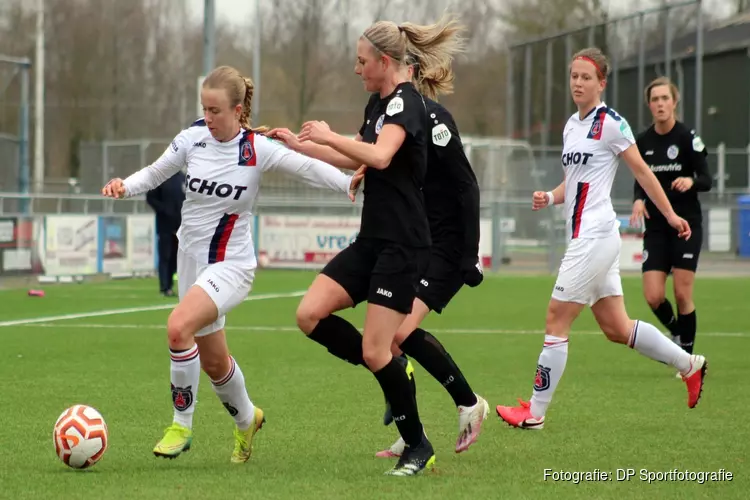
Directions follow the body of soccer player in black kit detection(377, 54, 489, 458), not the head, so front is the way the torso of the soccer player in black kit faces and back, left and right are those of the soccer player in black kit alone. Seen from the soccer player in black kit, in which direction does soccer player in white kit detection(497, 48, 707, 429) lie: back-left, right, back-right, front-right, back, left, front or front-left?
back-right

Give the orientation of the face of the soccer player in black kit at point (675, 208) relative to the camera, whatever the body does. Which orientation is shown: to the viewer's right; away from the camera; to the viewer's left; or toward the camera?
toward the camera

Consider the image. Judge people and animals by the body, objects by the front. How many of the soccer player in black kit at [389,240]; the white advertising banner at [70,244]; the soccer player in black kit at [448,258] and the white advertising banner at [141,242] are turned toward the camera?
2

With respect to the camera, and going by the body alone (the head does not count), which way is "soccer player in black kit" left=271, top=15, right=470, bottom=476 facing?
to the viewer's left

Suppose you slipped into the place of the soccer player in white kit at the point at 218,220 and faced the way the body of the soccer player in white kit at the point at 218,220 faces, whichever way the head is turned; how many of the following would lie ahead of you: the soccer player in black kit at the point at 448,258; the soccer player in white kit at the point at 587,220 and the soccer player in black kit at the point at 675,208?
0

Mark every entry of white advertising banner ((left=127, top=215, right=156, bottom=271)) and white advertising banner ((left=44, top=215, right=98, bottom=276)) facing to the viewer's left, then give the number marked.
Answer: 0

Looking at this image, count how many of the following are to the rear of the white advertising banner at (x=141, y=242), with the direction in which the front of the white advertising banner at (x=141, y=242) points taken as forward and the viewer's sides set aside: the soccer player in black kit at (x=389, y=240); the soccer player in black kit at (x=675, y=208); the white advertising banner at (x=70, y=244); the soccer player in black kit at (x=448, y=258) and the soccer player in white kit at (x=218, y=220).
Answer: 0

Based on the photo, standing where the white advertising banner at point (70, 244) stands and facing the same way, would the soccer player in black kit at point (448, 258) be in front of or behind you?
in front

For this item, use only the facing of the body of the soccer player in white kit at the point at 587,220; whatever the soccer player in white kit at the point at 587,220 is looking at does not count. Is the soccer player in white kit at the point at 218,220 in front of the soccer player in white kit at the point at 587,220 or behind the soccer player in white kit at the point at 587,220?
in front

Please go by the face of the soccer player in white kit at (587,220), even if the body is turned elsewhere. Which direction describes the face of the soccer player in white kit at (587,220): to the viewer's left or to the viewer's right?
to the viewer's left

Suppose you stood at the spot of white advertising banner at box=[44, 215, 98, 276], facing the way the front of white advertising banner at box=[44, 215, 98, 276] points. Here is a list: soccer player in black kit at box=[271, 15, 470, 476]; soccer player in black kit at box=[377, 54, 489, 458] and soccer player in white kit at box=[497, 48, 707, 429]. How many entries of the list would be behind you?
0

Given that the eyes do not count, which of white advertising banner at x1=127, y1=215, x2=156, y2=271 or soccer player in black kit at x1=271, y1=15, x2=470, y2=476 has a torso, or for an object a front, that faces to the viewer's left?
the soccer player in black kit

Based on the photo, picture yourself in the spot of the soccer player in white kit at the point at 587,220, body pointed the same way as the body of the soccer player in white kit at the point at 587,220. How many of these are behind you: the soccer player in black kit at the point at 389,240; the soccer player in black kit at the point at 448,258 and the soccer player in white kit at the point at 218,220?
0

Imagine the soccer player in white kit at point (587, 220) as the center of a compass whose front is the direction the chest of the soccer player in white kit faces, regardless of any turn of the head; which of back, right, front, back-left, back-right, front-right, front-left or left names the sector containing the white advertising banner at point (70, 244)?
right

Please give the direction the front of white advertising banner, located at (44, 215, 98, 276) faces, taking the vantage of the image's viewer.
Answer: facing the viewer

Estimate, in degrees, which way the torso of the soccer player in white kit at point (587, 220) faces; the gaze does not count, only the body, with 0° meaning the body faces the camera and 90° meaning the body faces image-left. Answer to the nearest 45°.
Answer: approximately 45°
